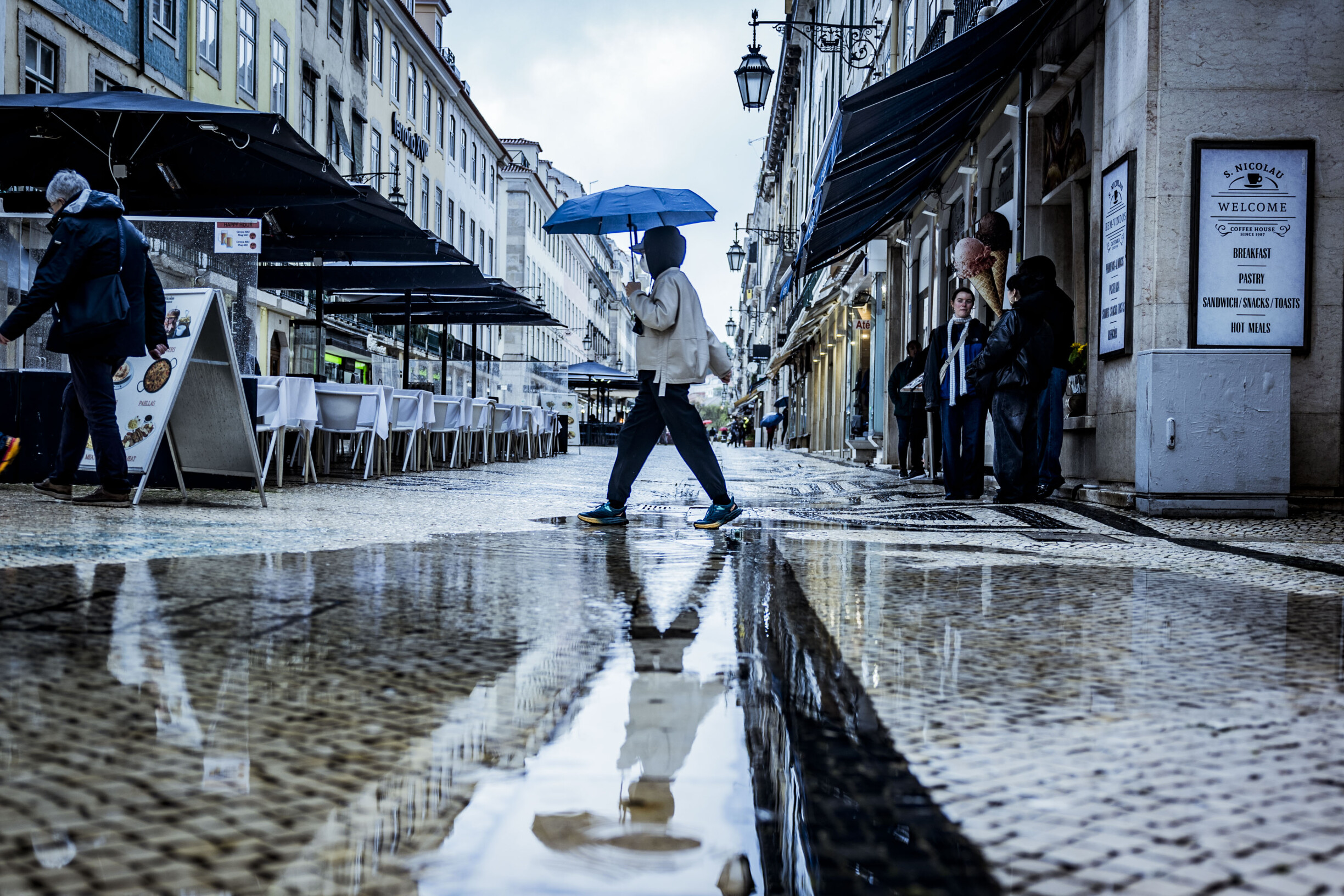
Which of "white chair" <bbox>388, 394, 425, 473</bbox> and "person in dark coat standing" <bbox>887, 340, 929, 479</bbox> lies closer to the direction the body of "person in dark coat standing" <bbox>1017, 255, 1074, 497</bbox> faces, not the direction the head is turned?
the white chair

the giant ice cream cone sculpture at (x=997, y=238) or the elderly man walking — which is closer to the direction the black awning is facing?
the elderly man walking

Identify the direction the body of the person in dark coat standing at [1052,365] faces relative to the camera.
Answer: to the viewer's left

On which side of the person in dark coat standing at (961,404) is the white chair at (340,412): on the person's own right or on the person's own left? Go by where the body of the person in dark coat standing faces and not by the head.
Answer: on the person's own right

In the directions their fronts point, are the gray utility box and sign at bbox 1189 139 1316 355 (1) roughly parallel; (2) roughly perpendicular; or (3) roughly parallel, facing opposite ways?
roughly parallel

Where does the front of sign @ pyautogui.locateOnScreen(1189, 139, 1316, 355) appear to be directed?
toward the camera

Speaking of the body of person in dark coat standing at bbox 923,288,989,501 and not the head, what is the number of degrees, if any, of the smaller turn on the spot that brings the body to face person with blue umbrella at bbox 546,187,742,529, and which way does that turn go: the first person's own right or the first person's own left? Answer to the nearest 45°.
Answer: approximately 45° to the first person's own right

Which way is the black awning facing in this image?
to the viewer's left

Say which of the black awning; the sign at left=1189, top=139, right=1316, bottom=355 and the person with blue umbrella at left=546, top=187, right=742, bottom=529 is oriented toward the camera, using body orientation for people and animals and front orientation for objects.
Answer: the sign

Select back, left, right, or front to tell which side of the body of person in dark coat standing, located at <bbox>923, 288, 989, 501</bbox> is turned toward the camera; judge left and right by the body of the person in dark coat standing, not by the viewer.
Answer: front

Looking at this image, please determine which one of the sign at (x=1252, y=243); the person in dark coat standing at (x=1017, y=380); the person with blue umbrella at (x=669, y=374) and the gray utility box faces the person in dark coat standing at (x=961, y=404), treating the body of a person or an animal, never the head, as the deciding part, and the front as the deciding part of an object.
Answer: the person in dark coat standing at (x=1017, y=380)

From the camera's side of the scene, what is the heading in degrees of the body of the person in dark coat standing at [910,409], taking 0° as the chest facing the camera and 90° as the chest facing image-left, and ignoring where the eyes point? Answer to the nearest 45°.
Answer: approximately 315°

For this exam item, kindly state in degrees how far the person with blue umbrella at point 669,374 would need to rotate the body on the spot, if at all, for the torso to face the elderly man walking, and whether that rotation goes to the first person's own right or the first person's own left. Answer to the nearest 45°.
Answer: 0° — they already face them

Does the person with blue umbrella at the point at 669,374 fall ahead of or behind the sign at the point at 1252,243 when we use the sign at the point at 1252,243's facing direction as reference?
ahead
